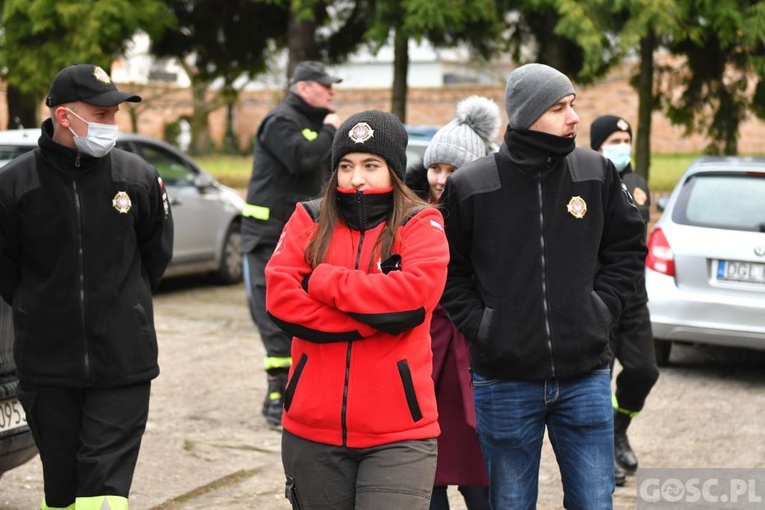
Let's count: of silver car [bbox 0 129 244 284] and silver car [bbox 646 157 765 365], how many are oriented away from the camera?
1

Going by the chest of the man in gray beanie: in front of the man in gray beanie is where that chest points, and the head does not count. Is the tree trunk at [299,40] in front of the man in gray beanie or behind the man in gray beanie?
behind

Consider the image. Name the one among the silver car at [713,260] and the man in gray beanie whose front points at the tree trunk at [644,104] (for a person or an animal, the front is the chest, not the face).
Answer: the silver car

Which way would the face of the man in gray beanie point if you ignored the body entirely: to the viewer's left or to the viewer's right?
to the viewer's right

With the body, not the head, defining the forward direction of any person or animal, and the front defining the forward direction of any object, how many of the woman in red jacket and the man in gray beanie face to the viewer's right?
0

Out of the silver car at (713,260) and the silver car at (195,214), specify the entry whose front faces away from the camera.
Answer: the silver car at (713,260)

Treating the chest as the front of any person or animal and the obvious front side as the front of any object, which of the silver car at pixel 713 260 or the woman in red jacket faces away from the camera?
the silver car

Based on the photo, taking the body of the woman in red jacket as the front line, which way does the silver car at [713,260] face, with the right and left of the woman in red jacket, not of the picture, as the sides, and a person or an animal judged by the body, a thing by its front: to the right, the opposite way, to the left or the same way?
the opposite way

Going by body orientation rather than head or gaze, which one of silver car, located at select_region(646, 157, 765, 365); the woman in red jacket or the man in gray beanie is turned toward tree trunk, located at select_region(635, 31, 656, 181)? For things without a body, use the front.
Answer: the silver car

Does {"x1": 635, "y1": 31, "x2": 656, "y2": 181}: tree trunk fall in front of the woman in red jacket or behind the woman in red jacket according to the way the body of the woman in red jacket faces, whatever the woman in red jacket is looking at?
behind

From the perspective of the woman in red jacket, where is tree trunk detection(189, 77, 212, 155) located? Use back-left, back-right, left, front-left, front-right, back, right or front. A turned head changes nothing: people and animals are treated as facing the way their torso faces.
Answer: back

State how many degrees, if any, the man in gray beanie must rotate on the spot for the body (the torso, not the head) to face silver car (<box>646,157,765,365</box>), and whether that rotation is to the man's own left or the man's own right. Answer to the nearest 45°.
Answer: approximately 180°

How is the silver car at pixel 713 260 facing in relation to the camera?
away from the camera

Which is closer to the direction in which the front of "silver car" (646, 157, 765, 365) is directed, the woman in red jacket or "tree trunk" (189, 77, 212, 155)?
the tree trunk

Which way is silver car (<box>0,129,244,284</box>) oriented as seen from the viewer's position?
to the viewer's right

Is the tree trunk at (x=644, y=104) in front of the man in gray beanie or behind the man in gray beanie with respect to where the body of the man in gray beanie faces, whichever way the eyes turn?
behind

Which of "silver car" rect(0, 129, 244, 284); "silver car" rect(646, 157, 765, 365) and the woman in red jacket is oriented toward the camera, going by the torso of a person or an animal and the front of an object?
the woman in red jacket

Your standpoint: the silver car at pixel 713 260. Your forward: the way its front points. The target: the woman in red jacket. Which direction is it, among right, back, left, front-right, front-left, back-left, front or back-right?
back
